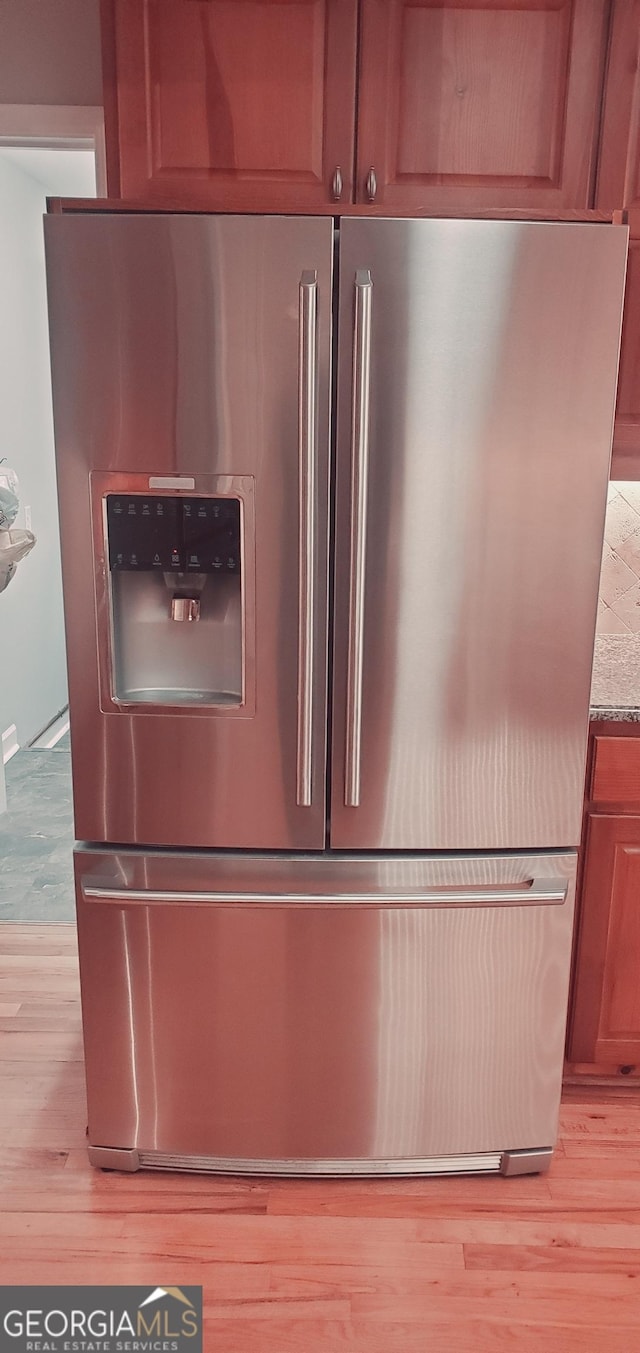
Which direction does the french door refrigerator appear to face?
toward the camera
